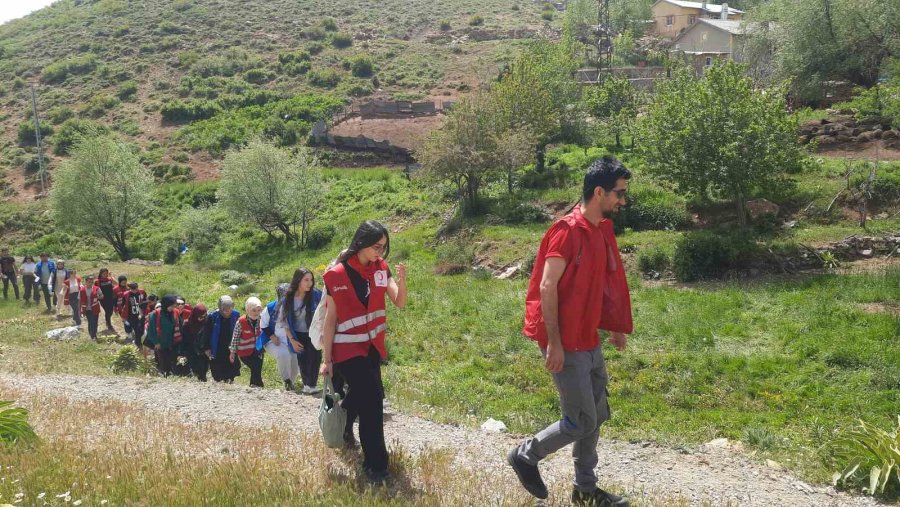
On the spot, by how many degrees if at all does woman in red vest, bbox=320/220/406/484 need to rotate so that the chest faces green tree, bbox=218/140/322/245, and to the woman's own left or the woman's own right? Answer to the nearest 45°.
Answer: approximately 135° to the woman's own left

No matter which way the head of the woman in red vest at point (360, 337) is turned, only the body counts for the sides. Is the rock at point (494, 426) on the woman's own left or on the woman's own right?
on the woman's own left

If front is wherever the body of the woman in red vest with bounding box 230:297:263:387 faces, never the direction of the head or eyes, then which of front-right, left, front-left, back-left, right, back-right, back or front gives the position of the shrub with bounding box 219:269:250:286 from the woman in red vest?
back-left

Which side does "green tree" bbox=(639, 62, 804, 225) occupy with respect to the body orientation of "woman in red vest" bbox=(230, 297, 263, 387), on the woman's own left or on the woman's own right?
on the woman's own left

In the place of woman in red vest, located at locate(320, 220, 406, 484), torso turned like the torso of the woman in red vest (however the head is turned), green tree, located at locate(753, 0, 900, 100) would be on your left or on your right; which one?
on your left

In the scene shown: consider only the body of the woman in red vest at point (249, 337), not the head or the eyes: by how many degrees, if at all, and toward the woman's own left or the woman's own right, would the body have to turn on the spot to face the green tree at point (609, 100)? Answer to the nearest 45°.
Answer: approximately 90° to the woman's own left

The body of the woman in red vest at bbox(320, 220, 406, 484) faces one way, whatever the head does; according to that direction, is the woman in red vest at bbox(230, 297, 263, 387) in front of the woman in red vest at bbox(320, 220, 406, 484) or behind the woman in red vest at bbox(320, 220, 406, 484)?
behind

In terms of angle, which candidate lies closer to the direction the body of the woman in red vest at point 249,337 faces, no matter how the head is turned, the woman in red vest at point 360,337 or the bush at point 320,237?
the woman in red vest

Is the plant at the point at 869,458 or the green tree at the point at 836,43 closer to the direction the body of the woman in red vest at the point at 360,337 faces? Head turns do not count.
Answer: the plant

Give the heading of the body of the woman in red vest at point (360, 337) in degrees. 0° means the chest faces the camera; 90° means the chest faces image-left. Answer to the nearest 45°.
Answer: approximately 315°

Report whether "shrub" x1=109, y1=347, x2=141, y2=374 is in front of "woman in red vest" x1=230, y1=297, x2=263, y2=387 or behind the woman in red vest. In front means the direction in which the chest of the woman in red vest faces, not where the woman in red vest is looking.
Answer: behind
